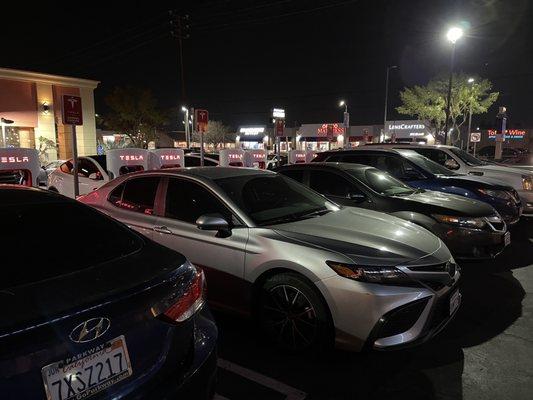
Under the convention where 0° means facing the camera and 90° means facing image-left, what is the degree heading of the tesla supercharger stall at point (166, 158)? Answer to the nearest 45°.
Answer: approximately 315°

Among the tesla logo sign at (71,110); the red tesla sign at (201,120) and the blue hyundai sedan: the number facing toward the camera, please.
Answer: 2

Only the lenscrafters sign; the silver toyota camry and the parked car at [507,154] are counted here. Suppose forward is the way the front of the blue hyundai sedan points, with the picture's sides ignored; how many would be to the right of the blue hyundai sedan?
3

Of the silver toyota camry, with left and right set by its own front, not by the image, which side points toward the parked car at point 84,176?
back

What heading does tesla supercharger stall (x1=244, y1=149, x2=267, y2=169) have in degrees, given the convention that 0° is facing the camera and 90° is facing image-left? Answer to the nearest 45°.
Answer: approximately 315°

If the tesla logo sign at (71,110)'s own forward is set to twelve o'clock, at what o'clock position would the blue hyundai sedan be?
The blue hyundai sedan is roughly at 12 o'clock from the tesla logo sign.

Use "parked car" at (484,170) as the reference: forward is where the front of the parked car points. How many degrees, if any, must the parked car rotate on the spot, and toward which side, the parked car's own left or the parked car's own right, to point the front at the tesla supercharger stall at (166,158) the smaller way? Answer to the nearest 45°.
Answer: approximately 135° to the parked car's own right

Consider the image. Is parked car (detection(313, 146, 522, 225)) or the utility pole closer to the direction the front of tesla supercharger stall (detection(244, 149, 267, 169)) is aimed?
the parked car

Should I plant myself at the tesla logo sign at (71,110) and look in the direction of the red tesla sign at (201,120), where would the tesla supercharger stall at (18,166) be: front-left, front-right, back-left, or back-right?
back-left

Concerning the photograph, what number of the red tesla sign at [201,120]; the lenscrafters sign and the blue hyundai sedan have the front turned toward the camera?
2

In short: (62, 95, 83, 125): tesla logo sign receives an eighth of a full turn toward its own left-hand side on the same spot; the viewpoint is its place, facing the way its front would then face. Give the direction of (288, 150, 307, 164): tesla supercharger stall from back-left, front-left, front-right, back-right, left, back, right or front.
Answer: left

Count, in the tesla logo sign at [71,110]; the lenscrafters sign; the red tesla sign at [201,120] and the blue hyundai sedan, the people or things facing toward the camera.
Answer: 3

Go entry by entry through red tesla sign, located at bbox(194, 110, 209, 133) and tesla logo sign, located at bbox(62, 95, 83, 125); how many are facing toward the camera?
2
